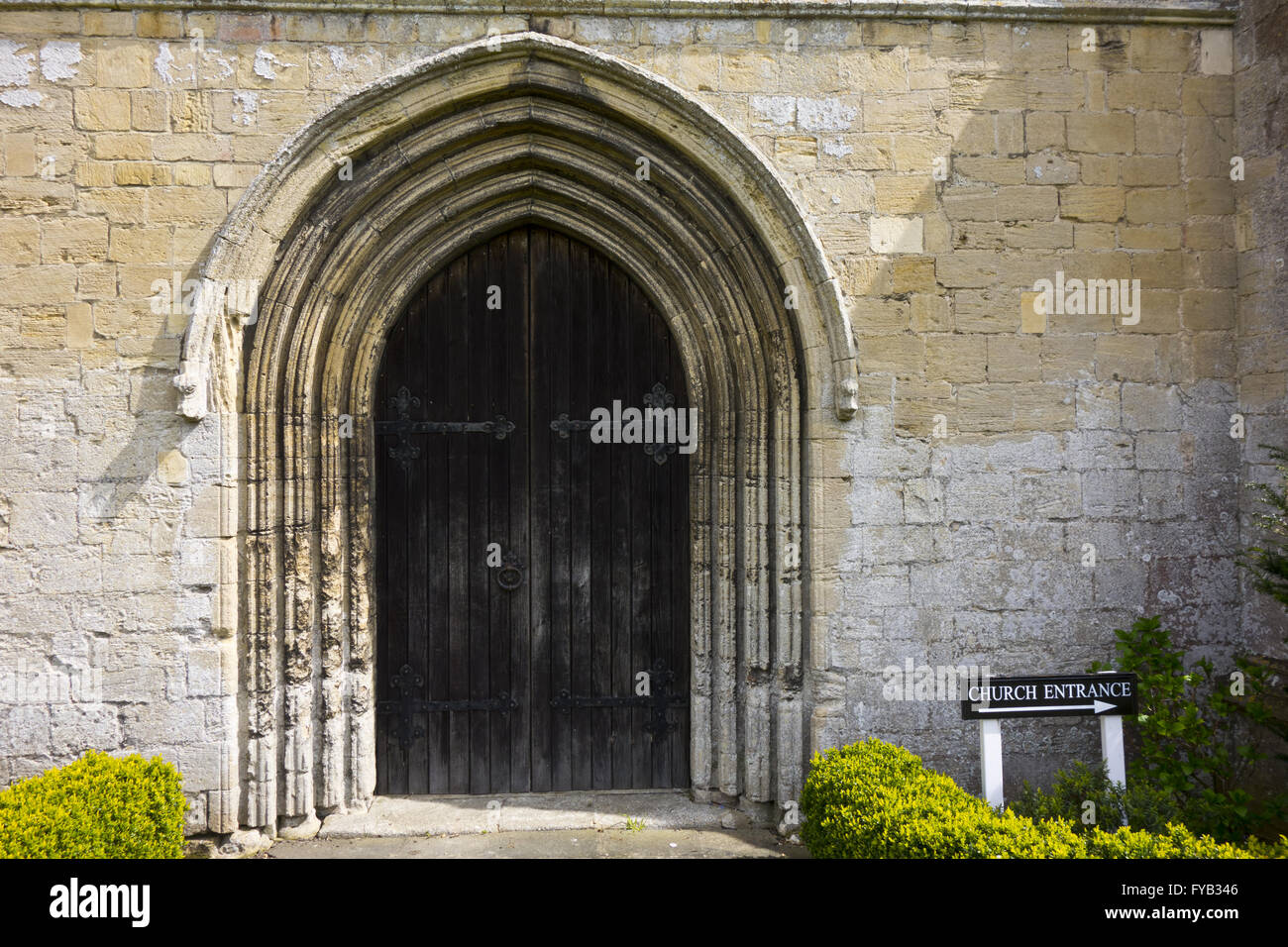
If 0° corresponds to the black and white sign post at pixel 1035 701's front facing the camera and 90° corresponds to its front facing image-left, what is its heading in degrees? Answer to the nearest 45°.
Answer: approximately 0°

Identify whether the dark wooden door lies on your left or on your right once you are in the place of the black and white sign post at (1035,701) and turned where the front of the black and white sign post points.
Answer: on your right

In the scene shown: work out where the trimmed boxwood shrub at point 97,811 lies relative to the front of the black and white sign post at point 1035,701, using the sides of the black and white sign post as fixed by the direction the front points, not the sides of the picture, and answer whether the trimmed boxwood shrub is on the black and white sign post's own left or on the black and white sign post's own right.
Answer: on the black and white sign post's own right
